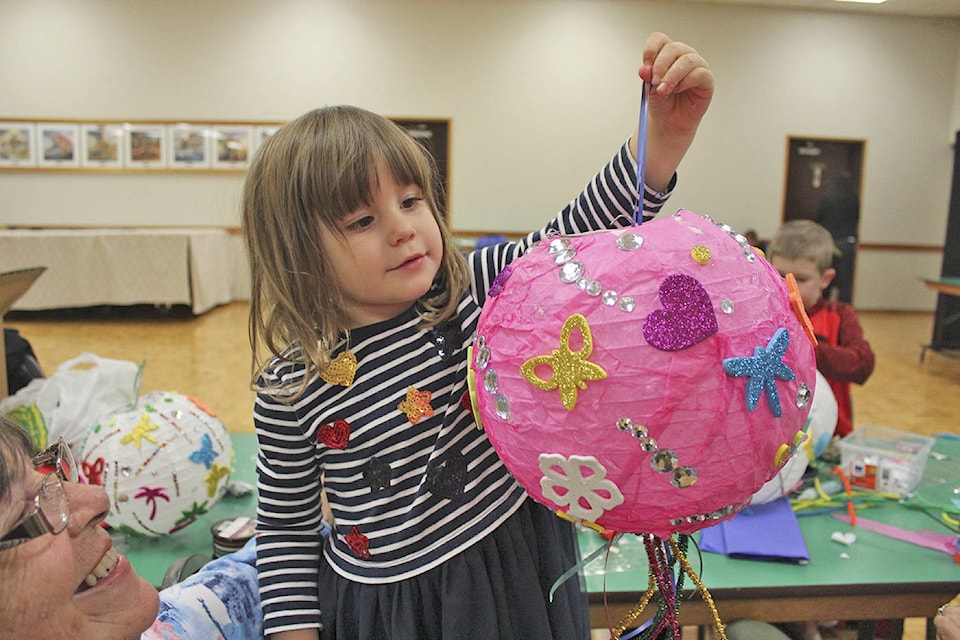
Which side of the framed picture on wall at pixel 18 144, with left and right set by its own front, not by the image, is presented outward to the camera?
front

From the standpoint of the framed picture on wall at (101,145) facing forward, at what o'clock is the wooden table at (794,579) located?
The wooden table is roughly at 12 o'clock from the framed picture on wall.

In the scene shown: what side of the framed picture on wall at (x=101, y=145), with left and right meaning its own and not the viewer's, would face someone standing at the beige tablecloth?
front

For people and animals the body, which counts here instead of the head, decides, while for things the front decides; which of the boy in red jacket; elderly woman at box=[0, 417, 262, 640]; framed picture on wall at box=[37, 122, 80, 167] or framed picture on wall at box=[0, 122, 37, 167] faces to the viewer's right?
the elderly woman

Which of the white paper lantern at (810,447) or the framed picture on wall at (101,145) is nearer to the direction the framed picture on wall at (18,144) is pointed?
the white paper lantern

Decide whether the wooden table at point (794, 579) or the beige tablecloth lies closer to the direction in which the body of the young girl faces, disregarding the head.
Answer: the wooden table

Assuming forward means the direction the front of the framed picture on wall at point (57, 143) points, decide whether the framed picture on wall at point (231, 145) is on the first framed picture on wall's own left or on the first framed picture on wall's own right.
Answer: on the first framed picture on wall's own left

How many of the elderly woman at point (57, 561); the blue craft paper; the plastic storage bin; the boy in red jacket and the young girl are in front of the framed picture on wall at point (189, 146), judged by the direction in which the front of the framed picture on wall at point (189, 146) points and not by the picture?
5

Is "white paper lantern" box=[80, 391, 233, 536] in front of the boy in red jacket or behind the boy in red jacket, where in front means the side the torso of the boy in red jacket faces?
in front

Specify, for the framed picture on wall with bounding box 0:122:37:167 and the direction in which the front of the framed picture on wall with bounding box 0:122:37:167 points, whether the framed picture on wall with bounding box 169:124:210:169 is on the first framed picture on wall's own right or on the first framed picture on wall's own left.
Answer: on the first framed picture on wall's own left

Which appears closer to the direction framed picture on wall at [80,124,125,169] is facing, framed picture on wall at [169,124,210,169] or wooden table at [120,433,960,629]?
the wooden table

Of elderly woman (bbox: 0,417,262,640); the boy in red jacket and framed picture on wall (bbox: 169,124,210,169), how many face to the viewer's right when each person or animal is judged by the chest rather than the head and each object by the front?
1

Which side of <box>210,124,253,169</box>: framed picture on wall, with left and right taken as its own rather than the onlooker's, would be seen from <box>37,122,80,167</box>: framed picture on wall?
right
